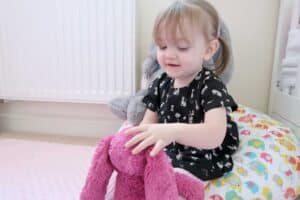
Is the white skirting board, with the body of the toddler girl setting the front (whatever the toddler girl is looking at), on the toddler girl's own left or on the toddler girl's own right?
on the toddler girl's own right

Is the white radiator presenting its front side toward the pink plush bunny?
yes

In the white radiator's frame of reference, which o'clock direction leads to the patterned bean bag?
The patterned bean bag is roughly at 11 o'clock from the white radiator.

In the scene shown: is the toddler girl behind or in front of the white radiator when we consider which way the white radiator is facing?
in front

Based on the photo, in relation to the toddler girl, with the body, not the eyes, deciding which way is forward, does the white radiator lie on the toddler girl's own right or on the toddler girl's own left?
on the toddler girl's own right

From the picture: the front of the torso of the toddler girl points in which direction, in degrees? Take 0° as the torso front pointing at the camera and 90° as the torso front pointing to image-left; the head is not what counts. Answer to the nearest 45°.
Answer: approximately 45°

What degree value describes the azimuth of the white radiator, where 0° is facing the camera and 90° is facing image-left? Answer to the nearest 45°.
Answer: approximately 0°

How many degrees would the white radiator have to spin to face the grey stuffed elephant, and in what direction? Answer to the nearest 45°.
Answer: approximately 45° to its left

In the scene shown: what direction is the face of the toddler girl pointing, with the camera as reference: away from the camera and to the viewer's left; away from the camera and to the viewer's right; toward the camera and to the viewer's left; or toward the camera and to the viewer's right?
toward the camera and to the viewer's left

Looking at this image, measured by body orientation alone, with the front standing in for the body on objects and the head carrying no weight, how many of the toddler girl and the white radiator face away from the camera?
0
